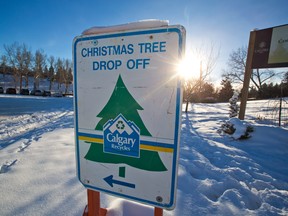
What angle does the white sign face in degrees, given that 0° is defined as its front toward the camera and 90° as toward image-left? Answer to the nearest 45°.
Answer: approximately 45°

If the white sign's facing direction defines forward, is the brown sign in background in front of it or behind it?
behind
